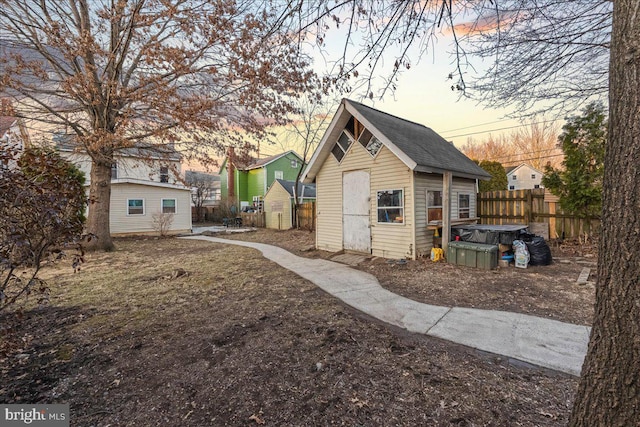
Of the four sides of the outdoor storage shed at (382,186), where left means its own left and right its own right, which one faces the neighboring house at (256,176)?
right

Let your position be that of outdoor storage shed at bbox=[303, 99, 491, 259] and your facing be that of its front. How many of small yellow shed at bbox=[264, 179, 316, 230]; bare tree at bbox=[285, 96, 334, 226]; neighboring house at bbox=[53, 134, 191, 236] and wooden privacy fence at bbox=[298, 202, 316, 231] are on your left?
0

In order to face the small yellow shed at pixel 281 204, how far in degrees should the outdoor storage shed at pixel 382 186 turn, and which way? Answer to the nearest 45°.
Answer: approximately 90° to its right

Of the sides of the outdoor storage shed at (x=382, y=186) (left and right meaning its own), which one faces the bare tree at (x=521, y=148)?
back

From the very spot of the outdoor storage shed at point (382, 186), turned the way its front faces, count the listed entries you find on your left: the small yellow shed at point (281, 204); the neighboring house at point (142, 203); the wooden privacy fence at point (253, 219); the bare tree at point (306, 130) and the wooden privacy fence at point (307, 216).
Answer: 0

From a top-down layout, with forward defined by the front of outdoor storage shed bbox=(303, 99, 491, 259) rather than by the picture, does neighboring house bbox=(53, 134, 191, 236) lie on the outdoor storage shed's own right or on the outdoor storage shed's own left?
on the outdoor storage shed's own right

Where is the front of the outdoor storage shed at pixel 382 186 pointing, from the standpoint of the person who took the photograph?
facing the viewer and to the left of the viewer

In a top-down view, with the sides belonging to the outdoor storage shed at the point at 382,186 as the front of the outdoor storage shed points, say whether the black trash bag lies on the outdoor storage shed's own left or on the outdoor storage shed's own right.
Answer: on the outdoor storage shed's own left

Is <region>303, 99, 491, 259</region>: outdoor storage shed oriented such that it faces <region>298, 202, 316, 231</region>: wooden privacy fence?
no

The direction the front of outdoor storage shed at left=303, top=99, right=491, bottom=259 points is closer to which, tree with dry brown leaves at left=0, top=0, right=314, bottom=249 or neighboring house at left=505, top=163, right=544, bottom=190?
the tree with dry brown leaves

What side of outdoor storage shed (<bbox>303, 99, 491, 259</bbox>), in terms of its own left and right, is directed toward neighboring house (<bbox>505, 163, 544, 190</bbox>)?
back

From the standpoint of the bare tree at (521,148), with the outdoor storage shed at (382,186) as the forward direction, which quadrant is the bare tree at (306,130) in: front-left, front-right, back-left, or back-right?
front-right

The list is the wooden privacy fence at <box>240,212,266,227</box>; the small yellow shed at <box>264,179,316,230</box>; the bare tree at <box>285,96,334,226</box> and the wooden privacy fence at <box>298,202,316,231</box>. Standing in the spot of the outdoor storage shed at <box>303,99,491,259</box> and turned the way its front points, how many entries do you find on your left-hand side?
0

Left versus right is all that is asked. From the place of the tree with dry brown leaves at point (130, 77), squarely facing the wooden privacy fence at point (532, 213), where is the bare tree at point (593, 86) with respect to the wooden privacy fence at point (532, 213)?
right

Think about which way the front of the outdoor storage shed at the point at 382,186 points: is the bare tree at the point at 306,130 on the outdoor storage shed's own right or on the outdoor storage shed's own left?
on the outdoor storage shed's own right

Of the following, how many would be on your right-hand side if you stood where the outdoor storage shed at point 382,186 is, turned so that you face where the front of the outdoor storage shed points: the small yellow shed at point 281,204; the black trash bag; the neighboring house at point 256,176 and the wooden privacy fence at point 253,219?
3

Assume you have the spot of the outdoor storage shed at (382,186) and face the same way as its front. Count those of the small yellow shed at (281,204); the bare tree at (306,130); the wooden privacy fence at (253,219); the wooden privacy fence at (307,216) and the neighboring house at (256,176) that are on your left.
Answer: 0
